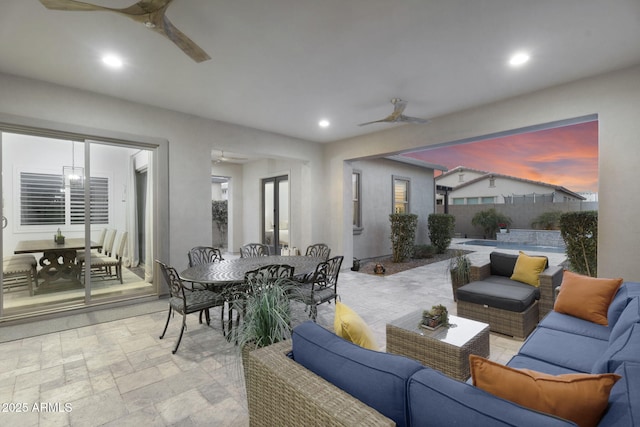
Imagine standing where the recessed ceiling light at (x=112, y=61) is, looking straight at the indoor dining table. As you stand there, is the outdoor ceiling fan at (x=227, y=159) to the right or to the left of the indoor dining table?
right

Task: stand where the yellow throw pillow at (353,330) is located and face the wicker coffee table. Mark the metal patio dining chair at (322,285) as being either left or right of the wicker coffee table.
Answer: left

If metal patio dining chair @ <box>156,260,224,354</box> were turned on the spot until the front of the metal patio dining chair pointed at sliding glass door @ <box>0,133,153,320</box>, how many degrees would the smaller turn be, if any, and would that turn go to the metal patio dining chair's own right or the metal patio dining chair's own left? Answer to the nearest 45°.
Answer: approximately 90° to the metal patio dining chair's own left

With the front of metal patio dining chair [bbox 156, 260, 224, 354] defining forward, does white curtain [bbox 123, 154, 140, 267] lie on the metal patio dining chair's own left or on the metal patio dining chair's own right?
on the metal patio dining chair's own left

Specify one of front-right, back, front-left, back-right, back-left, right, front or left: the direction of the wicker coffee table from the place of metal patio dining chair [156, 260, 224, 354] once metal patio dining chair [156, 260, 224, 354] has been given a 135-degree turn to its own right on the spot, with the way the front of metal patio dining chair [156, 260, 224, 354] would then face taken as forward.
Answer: front-left

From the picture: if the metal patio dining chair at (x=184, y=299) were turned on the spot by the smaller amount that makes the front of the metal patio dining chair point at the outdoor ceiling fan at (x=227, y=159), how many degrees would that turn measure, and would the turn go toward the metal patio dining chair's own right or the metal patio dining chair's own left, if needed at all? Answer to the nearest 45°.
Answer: approximately 45° to the metal patio dining chair's own left

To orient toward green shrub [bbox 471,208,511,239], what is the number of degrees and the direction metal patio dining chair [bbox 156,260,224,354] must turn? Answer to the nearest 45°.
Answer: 0° — it already faces it

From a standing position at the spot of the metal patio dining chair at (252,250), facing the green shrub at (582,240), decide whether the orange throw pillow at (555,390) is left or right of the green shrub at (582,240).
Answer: right

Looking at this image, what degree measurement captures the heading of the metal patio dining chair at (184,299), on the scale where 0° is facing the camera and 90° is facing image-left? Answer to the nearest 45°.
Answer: approximately 225°

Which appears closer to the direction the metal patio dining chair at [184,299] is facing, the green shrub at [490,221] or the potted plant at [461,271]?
the green shrub

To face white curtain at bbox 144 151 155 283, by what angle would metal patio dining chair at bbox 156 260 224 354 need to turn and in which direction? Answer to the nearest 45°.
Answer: approximately 45° to its left

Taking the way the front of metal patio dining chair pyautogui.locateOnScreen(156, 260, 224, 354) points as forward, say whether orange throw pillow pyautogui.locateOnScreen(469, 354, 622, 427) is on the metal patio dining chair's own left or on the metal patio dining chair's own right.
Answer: on the metal patio dining chair's own right

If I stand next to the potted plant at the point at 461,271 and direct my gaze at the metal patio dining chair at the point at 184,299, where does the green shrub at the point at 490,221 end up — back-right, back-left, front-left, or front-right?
back-right
